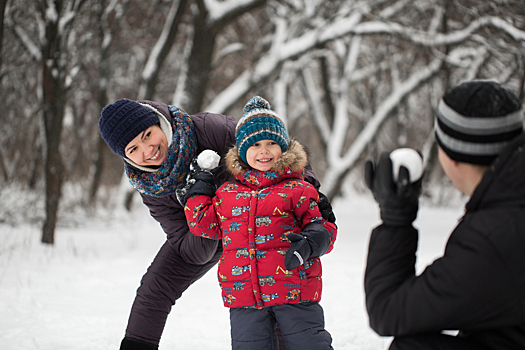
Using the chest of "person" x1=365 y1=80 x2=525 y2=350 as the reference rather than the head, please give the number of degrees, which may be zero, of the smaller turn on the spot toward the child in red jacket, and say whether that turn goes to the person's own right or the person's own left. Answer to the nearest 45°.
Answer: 0° — they already face them

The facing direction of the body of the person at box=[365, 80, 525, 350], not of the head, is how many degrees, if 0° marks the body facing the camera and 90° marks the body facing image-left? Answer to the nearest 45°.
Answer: approximately 135°

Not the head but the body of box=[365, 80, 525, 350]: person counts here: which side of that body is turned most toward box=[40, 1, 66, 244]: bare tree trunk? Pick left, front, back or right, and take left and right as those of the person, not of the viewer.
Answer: front

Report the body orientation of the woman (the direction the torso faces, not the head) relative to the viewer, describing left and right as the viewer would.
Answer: facing the viewer

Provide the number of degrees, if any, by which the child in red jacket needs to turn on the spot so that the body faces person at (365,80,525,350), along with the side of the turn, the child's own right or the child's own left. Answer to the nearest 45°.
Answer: approximately 45° to the child's own left

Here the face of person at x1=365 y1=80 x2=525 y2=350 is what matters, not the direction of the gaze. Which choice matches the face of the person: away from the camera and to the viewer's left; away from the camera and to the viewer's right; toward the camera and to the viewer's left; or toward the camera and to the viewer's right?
away from the camera and to the viewer's left

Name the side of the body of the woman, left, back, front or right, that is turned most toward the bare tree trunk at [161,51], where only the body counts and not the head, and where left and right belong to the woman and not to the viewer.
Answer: back

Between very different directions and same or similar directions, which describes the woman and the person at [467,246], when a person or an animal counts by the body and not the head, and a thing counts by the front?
very different directions
